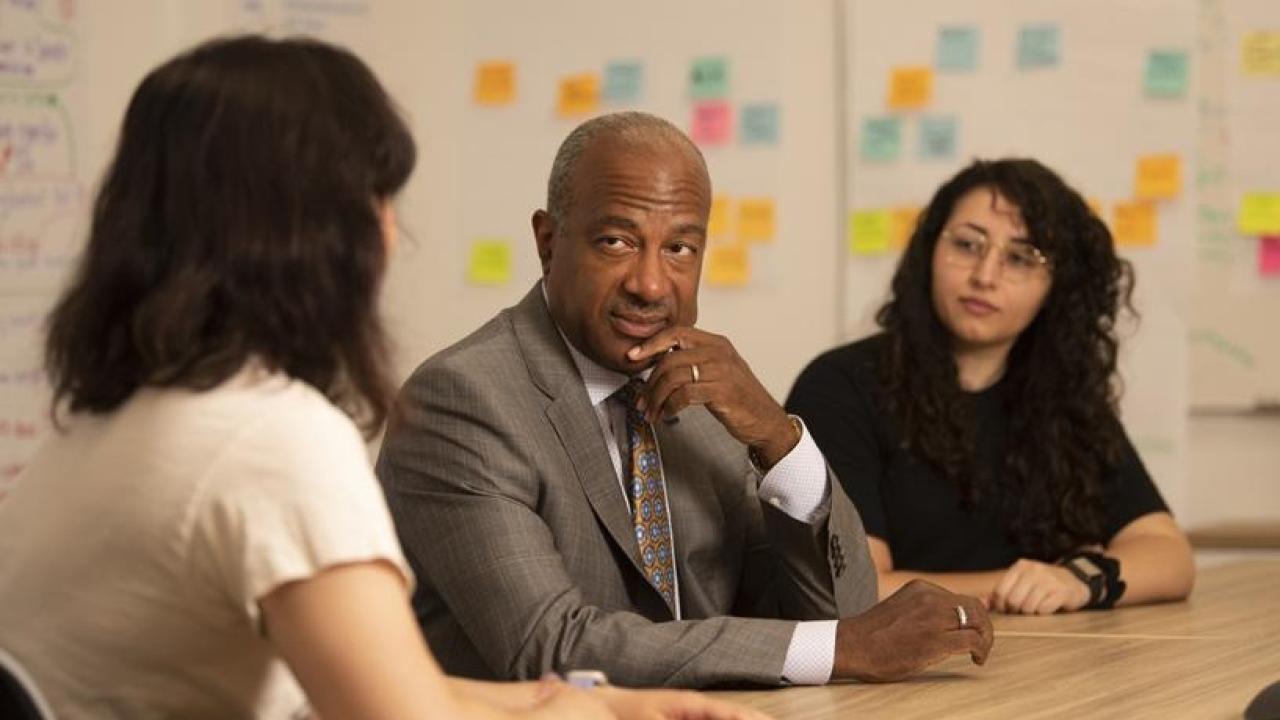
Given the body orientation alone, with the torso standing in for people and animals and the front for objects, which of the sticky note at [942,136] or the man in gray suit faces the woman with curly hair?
the sticky note

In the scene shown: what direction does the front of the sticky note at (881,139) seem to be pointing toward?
toward the camera

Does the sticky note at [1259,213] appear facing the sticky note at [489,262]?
no

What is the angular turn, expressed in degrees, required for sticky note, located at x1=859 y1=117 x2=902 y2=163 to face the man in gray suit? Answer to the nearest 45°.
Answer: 0° — it already faces them

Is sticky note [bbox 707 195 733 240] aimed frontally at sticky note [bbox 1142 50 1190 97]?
no

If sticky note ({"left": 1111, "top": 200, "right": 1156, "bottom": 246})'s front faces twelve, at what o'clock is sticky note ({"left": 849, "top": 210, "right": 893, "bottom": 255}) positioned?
sticky note ({"left": 849, "top": 210, "right": 893, "bottom": 255}) is roughly at 3 o'clock from sticky note ({"left": 1111, "top": 200, "right": 1156, "bottom": 246}).

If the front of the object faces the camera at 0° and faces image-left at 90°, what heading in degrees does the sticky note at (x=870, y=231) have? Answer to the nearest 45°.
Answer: approximately 0°

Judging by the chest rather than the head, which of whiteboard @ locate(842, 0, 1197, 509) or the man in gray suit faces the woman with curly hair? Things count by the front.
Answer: the whiteboard

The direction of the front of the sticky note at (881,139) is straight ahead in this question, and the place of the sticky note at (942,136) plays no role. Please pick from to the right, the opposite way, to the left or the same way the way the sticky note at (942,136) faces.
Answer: the same way

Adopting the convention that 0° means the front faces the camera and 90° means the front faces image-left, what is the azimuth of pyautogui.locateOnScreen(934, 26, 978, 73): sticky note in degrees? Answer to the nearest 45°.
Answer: approximately 0°

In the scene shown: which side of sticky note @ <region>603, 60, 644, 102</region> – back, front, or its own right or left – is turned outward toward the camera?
front

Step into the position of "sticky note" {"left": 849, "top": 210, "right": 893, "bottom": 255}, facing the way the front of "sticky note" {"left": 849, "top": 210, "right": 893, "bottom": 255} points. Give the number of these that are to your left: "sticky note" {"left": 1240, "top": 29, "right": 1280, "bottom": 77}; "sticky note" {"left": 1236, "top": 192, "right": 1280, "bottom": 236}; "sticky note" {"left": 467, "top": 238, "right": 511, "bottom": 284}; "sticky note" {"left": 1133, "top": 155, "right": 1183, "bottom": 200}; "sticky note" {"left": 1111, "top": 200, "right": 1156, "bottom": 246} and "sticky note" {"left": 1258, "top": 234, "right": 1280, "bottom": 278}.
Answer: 5

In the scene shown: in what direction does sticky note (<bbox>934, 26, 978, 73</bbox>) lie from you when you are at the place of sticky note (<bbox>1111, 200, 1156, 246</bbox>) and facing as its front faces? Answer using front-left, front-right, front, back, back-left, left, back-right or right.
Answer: right

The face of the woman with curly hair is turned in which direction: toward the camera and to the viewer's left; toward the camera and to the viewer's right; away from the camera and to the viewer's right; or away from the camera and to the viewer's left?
toward the camera and to the viewer's left

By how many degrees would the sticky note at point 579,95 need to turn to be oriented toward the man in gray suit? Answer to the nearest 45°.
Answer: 0° — it already faces them

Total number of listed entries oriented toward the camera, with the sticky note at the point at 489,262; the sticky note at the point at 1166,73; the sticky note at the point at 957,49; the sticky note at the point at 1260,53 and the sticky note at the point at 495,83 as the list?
5

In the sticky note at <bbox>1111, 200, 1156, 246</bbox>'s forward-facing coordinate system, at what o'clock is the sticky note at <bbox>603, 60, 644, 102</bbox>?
the sticky note at <bbox>603, 60, 644, 102</bbox> is roughly at 3 o'clock from the sticky note at <bbox>1111, 200, 1156, 246</bbox>.

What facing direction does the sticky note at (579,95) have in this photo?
toward the camera

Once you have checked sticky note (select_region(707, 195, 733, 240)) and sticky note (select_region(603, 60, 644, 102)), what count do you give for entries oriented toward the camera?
2
